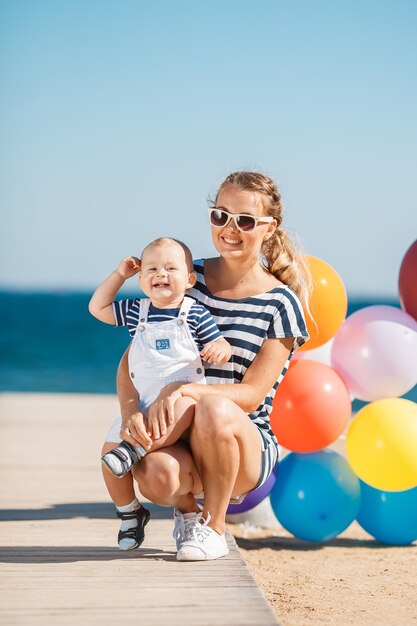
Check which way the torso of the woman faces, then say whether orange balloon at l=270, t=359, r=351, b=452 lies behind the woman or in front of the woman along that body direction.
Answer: behind

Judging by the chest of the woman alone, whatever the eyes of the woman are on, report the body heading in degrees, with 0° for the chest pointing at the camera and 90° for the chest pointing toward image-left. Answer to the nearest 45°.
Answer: approximately 45°

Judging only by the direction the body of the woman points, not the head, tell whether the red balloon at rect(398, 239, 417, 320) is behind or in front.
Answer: behind

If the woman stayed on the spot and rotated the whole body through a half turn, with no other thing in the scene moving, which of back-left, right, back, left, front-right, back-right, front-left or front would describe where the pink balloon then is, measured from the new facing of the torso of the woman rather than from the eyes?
front

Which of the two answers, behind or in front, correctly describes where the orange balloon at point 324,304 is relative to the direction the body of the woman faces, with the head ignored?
behind

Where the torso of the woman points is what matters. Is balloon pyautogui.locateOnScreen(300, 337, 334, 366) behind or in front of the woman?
behind
